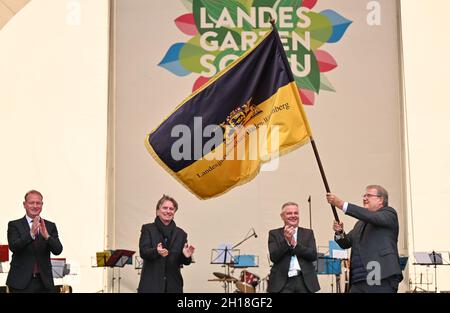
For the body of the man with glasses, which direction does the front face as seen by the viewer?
to the viewer's left

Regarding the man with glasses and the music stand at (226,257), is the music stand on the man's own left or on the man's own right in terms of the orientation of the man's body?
on the man's own right

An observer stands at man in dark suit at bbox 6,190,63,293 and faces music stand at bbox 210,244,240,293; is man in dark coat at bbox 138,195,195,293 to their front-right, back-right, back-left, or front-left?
front-right

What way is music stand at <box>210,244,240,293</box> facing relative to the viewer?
away from the camera

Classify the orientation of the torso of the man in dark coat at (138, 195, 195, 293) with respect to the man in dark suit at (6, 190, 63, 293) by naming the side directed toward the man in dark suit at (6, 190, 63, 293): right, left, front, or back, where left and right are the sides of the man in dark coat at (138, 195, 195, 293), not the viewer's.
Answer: right

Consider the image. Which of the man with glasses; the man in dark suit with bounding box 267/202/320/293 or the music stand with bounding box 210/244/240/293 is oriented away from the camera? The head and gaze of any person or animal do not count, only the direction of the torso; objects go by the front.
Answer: the music stand

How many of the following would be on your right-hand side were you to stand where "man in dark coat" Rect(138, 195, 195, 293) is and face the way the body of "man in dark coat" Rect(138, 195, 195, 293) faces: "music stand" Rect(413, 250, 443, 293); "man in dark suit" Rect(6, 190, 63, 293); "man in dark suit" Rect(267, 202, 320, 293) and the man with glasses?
1

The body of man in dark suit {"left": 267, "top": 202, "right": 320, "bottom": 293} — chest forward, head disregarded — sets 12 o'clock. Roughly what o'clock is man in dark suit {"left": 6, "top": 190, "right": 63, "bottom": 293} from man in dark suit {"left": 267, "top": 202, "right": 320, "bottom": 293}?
man in dark suit {"left": 6, "top": 190, "right": 63, "bottom": 293} is roughly at 3 o'clock from man in dark suit {"left": 267, "top": 202, "right": 320, "bottom": 293}.

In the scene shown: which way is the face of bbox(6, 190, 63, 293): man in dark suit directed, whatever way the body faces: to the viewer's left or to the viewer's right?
to the viewer's right

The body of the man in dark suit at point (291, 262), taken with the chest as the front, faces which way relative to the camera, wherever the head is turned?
toward the camera

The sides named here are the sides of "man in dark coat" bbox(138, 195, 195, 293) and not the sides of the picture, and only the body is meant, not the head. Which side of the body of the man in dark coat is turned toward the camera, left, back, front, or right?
front

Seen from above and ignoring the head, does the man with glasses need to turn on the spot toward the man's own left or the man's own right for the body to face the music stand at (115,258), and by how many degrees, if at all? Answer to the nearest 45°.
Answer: approximately 45° to the man's own right

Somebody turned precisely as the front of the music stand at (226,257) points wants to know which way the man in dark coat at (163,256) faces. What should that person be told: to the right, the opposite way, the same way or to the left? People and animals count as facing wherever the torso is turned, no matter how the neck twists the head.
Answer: the opposite way

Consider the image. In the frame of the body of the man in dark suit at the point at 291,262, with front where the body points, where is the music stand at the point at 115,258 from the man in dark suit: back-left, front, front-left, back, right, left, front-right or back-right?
back-right
